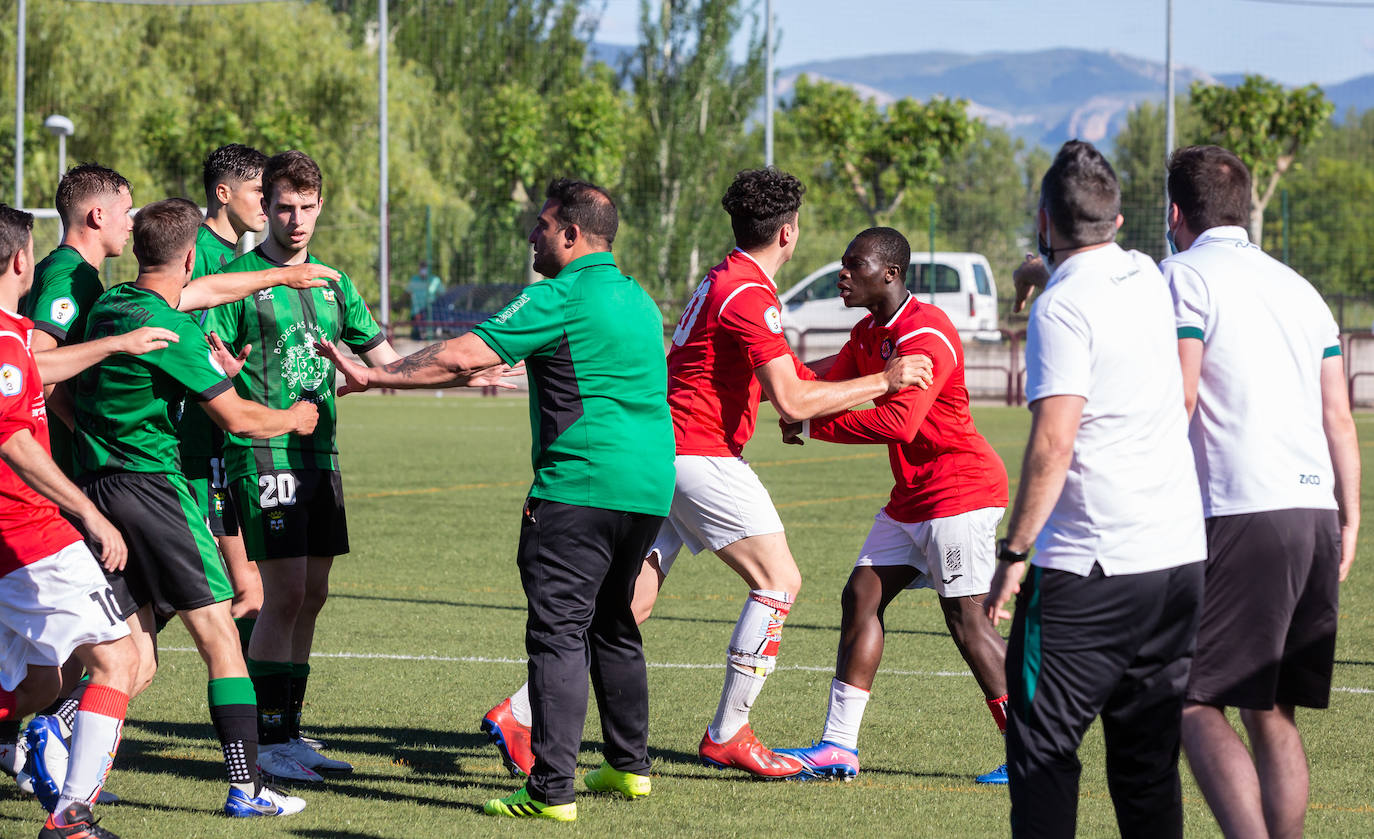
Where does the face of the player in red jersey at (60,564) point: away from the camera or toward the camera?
away from the camera

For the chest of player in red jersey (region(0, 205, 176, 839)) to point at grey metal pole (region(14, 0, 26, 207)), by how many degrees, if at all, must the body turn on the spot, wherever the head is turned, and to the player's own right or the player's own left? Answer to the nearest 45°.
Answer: approximately 90° to the player's own left

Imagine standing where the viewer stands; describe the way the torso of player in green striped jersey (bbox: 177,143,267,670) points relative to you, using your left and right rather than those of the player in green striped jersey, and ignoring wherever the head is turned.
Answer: facing to the right of the viewer

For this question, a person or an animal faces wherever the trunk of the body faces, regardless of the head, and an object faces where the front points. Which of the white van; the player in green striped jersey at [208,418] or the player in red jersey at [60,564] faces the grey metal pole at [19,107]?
the white van

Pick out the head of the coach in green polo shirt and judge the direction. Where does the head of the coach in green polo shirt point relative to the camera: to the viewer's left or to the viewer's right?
to the viewer's left

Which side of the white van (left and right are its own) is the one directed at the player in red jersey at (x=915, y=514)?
left

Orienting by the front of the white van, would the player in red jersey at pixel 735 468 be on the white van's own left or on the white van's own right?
on the white van's own left

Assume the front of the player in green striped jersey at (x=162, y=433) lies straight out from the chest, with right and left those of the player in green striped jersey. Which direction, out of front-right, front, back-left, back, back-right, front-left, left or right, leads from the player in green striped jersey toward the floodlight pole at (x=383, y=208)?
front-left

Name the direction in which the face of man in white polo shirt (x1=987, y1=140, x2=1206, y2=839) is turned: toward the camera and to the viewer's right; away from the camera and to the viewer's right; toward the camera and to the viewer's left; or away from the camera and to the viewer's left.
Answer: away from the camera and to the viewer's left

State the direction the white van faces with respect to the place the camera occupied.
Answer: facing to the left of the viewer

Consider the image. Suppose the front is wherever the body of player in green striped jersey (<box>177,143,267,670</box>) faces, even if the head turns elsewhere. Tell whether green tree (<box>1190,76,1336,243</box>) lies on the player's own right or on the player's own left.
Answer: on the player's own left

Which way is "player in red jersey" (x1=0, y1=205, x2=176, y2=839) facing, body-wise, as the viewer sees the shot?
to the viewer's right

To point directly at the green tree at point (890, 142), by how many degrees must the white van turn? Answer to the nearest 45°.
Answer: approximately 90° to its right

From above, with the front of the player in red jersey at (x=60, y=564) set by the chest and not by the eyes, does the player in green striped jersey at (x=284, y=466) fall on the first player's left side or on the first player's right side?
on the first player's left side

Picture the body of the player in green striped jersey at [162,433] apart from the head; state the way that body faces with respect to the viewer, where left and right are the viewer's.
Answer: facing away from the viewer and to the right of the viewer

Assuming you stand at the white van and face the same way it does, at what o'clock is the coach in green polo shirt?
The coach in green polo shirt is roughly at 9 o'clock from the white van.
